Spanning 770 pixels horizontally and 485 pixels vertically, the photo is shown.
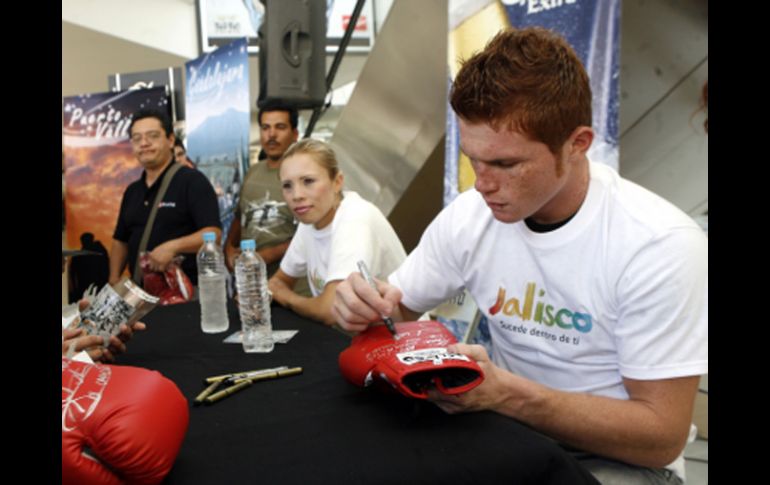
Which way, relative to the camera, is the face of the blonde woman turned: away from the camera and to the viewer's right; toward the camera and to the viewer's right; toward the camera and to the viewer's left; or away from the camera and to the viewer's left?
toward the camera and to the viewer's left

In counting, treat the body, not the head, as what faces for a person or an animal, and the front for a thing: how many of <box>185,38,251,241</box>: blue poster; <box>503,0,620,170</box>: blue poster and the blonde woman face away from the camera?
0

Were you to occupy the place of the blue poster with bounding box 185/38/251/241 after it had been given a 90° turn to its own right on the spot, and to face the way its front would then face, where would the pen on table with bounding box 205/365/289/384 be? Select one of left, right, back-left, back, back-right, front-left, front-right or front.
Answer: back-left

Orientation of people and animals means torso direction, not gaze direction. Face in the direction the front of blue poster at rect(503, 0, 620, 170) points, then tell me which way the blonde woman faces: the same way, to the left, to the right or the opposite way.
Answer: the same way

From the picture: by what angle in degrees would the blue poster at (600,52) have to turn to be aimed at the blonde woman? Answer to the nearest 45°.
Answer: approximately 90° to its right

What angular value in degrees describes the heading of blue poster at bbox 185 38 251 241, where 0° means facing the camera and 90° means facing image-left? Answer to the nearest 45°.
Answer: approximately 45°

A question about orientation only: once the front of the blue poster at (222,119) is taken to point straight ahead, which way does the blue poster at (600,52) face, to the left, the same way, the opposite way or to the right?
the same way

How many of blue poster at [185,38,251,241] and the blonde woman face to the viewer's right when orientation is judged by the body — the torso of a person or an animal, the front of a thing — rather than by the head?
0

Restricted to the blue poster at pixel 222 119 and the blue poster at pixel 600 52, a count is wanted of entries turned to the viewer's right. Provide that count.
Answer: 0

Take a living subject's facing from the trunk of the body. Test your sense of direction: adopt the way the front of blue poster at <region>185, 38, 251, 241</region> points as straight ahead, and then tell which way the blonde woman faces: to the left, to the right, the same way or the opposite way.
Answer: the same way

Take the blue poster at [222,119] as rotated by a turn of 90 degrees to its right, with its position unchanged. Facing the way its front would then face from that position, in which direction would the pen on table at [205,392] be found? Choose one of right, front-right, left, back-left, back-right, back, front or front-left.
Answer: back-left

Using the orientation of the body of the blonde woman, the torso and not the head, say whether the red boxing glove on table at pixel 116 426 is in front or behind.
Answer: in front

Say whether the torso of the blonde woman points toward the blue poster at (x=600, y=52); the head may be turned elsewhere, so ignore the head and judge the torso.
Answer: no

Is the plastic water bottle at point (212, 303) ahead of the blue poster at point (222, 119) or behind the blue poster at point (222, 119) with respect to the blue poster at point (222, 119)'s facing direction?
ahead

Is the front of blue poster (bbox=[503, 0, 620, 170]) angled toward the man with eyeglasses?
no

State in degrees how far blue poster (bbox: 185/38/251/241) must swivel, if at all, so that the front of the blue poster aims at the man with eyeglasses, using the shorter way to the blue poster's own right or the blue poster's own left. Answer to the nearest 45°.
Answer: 0° — it already faces them

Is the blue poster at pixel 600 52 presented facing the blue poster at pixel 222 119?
no

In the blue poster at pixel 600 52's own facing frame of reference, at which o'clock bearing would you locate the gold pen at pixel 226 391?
The gold pen is roughly at 1 o'clock from the blue poster.

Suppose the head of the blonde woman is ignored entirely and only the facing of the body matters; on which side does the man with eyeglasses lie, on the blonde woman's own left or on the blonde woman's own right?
on the blonde woman's own right

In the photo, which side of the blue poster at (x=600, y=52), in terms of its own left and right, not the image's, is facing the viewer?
front
